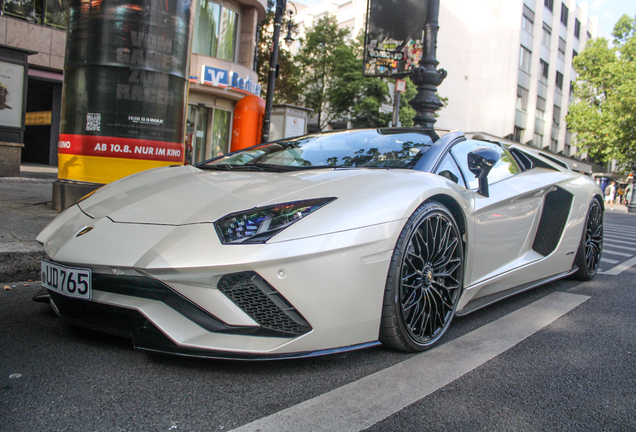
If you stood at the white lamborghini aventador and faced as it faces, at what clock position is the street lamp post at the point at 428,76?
The street lamp post is roughly at 5 o'clock from the white lamborghini aventador.

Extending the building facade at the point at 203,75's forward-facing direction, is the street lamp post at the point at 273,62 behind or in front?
in front

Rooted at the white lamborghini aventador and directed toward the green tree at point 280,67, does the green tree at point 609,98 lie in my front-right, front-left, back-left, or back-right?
front-right

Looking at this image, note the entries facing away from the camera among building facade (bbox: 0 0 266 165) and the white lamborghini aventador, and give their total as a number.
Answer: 0

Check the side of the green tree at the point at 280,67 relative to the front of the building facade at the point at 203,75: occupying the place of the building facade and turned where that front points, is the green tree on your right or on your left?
on your left

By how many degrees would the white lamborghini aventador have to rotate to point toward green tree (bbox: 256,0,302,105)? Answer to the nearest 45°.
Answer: approximately 135° to its right

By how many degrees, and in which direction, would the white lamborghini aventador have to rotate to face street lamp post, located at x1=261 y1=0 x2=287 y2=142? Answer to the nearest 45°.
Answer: approximately 135° to its right

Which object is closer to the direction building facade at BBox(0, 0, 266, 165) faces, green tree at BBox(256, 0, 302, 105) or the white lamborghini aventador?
the white lamborghini aventador

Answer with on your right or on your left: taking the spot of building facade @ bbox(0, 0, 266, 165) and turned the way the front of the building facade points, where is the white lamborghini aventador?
on your right

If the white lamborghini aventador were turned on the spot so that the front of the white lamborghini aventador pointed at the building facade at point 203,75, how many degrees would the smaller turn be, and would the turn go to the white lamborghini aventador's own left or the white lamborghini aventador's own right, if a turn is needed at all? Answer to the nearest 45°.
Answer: approximately 135° to the white lamborghini aventador's own right

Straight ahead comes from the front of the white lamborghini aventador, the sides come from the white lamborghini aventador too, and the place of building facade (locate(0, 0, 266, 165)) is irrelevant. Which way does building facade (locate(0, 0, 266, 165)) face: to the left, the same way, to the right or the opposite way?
to the left

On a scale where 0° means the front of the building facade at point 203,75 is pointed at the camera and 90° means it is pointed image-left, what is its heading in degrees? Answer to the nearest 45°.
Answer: approximately 315°

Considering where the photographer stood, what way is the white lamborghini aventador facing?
facing the viewer and to the left of the viewer

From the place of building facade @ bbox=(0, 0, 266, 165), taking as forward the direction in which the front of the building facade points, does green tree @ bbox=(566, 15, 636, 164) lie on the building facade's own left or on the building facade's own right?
on the building facade's own left
